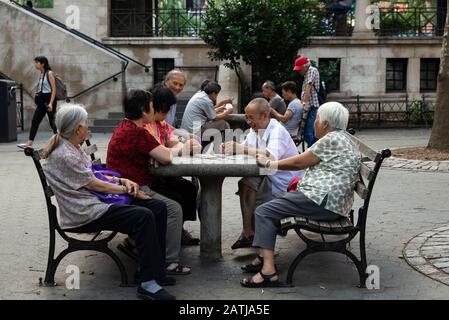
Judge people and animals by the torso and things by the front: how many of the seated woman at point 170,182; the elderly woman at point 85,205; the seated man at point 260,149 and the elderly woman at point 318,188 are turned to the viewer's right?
2

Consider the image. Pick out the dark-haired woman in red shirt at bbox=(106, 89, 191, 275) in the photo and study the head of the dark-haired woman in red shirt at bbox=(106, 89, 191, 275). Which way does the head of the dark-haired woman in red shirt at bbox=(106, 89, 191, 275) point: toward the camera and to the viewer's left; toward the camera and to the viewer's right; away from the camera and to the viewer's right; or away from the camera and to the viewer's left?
away from the camera and to the viewer's right

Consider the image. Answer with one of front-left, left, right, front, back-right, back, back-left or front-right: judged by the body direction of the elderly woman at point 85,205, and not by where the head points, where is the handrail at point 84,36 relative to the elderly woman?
left

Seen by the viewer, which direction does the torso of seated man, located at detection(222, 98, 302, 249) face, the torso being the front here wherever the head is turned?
to the viewer's left

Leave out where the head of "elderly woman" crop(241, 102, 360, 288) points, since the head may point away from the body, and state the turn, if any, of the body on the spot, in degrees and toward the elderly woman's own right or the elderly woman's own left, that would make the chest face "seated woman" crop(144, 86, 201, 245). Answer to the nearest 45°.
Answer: approximately 45° to the elderly woman's own right

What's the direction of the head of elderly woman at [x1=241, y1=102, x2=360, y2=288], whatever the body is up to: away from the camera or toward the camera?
away from the camera

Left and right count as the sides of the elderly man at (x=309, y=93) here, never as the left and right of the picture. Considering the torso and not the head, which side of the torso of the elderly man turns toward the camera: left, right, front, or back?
left

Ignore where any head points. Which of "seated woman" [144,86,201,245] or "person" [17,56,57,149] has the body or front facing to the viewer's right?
the seated woman

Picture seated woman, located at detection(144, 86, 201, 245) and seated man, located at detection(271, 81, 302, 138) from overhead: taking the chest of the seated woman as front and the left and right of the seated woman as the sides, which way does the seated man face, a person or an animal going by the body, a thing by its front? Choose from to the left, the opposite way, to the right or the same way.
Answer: the opposite way

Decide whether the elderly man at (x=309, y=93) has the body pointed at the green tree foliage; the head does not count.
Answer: no

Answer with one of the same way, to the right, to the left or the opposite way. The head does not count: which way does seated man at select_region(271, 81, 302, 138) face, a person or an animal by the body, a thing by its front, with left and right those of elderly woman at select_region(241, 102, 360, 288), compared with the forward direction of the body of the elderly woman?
the same way

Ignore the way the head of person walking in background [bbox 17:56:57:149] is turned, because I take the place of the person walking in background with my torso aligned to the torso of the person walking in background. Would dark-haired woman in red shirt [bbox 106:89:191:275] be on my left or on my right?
on my left

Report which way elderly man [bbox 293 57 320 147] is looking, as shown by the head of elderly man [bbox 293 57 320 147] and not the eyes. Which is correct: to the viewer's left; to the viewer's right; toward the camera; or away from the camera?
to the viewer's left

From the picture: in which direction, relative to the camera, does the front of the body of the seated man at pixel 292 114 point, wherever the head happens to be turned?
to the viewer's left

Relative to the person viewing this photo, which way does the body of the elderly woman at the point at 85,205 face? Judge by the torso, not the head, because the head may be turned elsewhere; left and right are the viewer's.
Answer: facing to the right of the viewer

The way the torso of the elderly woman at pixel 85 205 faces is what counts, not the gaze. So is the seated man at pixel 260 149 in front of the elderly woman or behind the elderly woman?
in front

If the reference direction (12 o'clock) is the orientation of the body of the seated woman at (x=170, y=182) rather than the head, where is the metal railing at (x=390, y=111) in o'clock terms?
The metal railing is roughly at 10 o'clock from the seated woman.

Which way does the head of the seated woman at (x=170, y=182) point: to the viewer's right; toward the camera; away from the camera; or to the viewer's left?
to the viewer's right

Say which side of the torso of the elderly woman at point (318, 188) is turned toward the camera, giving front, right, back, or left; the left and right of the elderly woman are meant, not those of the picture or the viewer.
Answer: left

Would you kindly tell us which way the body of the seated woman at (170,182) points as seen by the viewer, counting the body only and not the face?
to the viewer's right

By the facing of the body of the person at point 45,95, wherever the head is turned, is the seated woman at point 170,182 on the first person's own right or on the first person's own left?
on the first person's own left

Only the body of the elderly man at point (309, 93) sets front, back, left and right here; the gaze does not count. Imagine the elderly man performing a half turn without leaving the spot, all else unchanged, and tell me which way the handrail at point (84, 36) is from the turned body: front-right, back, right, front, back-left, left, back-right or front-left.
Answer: back-left
